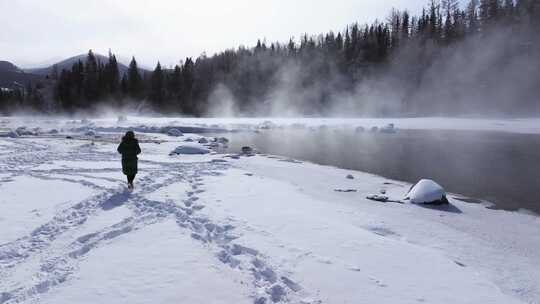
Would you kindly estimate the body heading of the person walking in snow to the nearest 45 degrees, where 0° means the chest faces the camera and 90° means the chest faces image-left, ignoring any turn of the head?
approximately 180°

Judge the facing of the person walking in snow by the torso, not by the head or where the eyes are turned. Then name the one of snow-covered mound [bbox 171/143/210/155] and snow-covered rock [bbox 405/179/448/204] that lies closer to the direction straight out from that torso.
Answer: the snow-covered mound

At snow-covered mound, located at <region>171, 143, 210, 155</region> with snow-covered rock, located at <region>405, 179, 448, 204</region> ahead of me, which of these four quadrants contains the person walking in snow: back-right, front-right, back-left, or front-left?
front-right

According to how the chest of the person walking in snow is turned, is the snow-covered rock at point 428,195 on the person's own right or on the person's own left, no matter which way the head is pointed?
on the person's own right

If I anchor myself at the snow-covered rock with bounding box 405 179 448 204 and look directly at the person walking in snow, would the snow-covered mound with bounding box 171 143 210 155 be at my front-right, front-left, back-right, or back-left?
front-right

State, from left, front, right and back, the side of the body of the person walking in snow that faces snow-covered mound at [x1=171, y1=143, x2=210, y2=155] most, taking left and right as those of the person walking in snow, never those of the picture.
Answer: front
